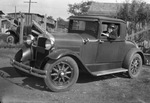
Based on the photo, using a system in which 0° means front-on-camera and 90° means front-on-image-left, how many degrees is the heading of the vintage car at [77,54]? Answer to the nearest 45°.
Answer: approximately 45°

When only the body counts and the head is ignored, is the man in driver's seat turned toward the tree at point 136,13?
no

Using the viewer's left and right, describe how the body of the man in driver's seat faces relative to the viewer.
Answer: facing the viewer and to the left of the viewer

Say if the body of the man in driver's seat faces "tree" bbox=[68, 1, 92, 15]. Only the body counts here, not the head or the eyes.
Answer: no

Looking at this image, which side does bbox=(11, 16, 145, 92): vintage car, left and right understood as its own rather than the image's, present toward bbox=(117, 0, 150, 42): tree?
back

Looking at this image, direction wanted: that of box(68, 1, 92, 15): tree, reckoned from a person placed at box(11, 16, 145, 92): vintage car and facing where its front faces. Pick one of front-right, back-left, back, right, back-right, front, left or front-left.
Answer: back-right
